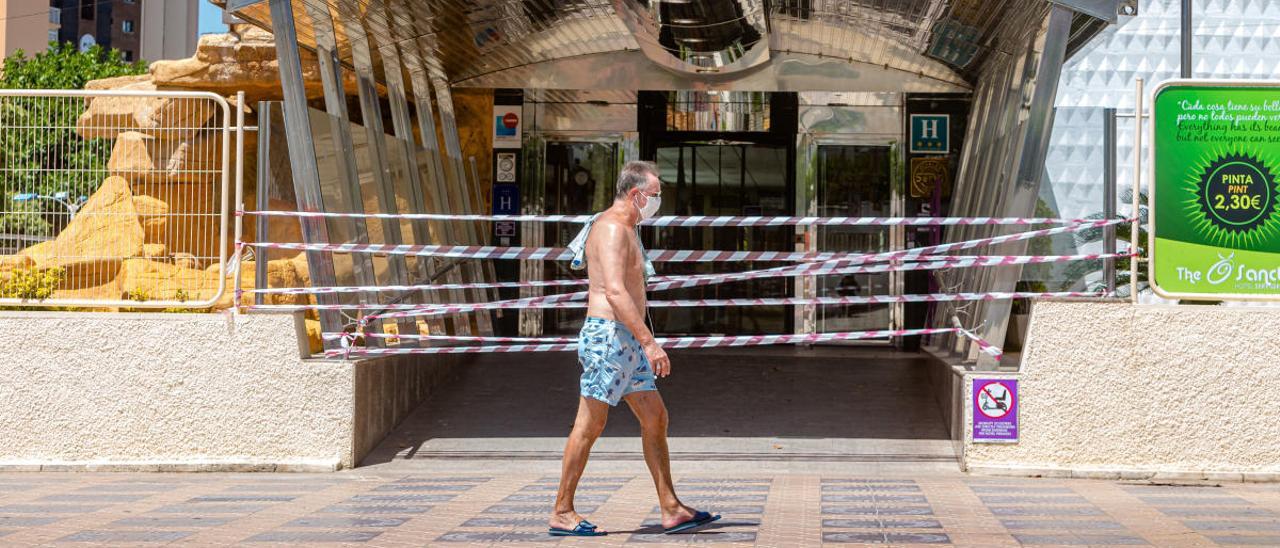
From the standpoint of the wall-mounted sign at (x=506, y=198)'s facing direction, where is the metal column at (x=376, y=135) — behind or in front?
in front

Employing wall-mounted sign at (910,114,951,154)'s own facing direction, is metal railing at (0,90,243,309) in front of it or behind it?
in front

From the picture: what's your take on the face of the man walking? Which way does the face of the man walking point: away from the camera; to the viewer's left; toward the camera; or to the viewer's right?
to the viewer's right

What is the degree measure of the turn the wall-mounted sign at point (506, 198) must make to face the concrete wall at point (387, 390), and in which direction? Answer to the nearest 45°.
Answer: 0° — it already faces it

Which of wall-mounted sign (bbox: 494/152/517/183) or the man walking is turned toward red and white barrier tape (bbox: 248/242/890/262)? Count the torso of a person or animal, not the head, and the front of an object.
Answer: the wall-mounted sign

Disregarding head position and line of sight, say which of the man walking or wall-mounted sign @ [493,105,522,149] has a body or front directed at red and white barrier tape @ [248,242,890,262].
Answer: the wall-mounted sign

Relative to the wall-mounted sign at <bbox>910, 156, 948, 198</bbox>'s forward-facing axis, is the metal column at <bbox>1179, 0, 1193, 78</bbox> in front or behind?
in front

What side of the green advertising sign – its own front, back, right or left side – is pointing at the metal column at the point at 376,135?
right

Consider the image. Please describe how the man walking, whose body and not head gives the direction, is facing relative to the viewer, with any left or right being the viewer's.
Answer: facing to the right of the viewer

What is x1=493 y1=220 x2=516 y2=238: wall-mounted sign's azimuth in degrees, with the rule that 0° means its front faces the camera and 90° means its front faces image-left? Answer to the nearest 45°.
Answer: approximately 0°

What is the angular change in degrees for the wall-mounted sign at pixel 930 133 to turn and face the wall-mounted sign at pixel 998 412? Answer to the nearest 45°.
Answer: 0° — it already faces it

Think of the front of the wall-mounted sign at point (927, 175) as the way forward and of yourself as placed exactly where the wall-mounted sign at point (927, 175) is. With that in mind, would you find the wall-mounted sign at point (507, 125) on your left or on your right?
on your right

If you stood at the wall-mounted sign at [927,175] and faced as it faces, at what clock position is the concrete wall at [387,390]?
The concrete wall is roughly at 1 o'clock from the wall-mounted sign.
